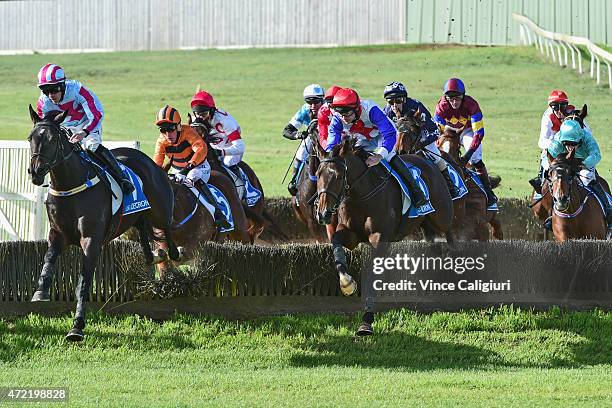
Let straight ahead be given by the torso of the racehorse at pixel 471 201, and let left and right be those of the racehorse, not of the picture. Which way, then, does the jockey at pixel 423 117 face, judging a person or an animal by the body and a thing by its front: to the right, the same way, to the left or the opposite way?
the same way

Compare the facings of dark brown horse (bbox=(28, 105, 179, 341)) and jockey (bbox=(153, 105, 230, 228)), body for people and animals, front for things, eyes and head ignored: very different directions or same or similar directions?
same or similar directions

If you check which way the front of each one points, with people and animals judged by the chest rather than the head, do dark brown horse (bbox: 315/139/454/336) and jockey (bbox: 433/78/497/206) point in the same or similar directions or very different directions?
same or similar directions

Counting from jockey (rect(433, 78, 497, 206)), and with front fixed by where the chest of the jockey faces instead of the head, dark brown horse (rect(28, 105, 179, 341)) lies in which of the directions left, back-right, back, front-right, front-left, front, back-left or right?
front

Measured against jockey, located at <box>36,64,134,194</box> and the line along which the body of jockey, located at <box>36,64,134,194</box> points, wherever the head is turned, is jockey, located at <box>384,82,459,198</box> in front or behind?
behind

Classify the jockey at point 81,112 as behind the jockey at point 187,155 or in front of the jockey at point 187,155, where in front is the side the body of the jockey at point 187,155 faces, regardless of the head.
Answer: in front

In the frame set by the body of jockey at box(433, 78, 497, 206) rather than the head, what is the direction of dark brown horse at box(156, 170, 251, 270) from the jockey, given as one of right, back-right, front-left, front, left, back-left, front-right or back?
front

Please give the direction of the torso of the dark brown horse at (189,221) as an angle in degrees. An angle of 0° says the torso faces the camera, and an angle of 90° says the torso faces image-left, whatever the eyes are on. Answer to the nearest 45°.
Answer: approximately 45°

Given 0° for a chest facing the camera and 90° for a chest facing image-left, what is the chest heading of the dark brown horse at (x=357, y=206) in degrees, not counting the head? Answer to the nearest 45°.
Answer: approximately 45°

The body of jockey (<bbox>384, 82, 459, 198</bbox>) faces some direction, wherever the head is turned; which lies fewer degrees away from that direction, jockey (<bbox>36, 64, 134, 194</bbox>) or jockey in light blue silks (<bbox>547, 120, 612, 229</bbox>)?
the jockey

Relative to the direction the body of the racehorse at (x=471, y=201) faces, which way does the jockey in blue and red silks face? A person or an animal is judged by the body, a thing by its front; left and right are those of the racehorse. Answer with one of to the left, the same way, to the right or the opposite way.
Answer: the same way

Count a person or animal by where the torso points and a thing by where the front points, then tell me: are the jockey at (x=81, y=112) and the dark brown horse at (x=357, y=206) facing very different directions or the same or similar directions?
same or similar directions

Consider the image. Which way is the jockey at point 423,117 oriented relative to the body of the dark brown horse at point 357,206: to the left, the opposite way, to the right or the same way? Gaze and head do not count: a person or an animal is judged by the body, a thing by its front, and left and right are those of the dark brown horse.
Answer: the same way

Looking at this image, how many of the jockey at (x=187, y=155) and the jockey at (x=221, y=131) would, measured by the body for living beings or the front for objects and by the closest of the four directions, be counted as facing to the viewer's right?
0

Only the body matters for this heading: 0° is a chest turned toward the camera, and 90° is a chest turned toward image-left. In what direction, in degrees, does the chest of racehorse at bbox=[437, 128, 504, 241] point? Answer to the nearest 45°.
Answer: approximately 45°

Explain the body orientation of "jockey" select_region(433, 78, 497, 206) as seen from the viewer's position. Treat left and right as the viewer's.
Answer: facing the viewer and to the left of the viewer

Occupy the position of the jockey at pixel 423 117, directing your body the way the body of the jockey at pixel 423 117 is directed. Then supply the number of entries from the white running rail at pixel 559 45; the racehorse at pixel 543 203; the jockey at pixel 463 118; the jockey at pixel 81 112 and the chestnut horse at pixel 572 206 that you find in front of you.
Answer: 1

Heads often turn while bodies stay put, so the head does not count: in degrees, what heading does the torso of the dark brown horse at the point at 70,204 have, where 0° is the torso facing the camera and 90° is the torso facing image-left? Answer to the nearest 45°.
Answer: approximately 45°

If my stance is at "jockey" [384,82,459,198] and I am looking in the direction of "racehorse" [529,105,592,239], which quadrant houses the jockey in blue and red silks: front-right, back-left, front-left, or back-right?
back-right

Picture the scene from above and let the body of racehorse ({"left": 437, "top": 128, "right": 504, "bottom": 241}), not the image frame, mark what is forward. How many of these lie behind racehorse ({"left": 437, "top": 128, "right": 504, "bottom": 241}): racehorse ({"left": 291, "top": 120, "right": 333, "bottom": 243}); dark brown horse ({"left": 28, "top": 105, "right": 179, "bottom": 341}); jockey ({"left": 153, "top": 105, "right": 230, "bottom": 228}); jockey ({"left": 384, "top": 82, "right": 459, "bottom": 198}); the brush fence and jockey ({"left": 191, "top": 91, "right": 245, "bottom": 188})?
0

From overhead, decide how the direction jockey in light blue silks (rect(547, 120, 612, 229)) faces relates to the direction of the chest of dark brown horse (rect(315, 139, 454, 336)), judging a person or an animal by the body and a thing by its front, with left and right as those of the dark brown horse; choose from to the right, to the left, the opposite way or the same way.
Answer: the same way

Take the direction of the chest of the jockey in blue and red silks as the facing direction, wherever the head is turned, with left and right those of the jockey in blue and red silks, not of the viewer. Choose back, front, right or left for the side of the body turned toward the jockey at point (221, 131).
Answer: right

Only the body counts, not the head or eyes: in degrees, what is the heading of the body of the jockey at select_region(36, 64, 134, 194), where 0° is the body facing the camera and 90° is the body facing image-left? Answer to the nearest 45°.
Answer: approximately 45°

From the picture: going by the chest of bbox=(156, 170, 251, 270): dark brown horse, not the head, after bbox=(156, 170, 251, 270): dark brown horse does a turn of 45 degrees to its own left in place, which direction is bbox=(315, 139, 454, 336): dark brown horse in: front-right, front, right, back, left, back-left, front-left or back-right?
front-left

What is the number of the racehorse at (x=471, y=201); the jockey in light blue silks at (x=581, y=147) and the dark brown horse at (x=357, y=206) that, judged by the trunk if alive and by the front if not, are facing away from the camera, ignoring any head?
0

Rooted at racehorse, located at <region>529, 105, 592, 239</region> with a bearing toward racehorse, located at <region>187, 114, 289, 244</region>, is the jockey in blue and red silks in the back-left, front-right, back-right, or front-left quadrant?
front-left
